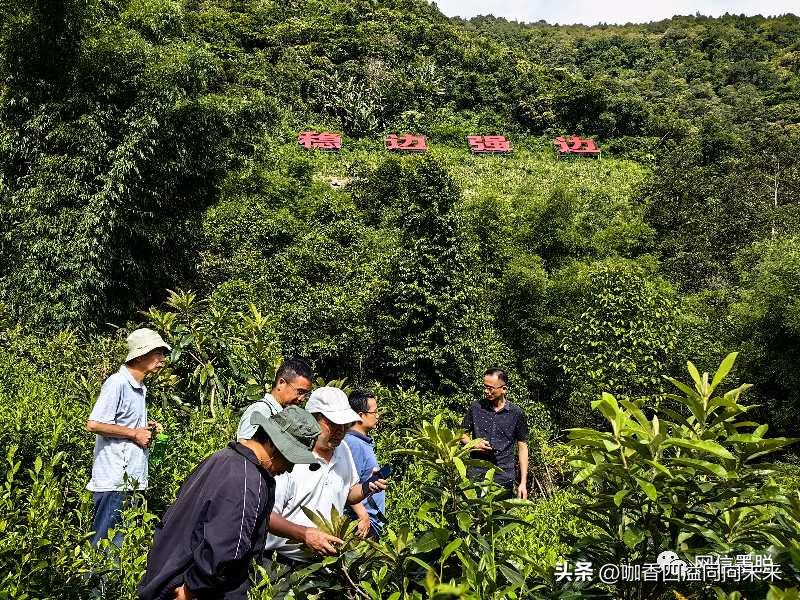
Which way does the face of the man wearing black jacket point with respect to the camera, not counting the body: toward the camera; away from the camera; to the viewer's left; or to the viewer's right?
to the viewer's right

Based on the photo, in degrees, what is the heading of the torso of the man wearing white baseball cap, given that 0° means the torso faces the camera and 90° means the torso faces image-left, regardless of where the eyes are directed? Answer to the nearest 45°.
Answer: approximately 315°
